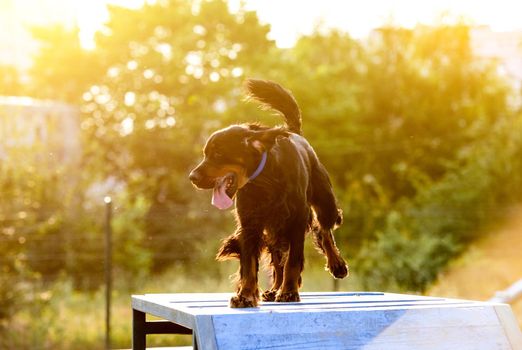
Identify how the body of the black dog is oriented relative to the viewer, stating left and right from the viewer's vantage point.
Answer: facing the viewer and to the left of the viewer
